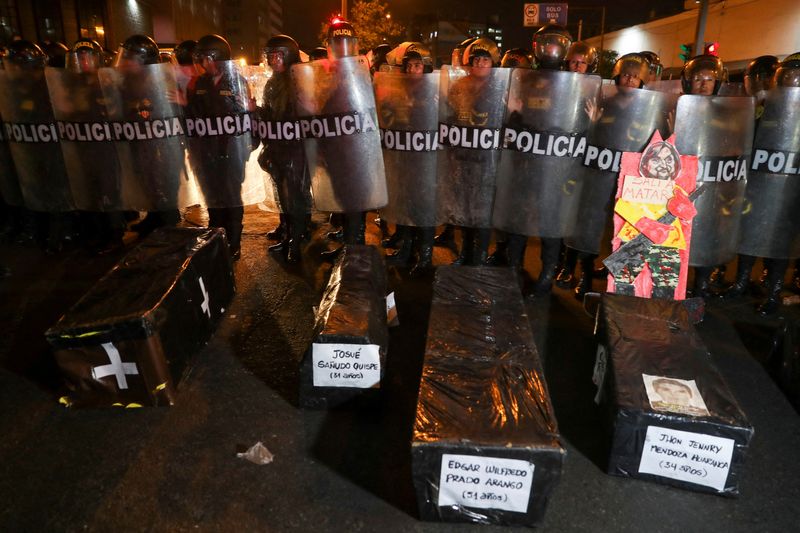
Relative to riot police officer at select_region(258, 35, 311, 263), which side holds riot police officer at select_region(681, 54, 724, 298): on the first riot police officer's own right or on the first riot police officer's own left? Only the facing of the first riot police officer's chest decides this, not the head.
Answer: on the first riot police officer's own left

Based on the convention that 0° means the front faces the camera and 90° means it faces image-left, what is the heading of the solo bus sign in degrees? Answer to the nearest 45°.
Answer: approximately 0°

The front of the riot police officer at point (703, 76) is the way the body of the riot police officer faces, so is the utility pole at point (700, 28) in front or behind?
behind

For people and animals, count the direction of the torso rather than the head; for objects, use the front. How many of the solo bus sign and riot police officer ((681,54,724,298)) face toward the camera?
2

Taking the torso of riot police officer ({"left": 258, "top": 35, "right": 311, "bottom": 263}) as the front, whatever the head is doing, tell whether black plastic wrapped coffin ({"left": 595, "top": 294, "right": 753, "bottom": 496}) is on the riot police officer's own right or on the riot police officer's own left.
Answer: on the riot police officer's own left

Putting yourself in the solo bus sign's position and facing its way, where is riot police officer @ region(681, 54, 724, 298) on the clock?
The riot police officer is roughly at 12 o'clock from the solo bus sign.

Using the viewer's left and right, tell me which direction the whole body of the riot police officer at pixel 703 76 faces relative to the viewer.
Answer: facing the viewer

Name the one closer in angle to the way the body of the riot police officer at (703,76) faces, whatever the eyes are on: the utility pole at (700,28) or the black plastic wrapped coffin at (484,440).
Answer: the black plastic wrapped coffin

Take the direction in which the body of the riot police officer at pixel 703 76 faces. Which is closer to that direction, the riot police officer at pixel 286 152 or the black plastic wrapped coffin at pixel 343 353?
the black plastic wrapped coffin

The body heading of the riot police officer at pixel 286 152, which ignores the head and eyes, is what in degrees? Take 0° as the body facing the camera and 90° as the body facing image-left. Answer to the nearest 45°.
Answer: approximately 45°

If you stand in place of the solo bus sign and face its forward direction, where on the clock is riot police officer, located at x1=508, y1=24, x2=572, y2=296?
The riot police officer is roughly at 12 o'clock from the solo bus sign.

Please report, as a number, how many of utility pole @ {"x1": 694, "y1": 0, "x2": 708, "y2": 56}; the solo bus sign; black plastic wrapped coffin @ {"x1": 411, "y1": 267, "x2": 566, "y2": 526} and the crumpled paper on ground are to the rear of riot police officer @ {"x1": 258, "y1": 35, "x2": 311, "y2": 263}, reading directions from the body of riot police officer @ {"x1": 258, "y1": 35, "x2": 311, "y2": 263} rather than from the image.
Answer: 2

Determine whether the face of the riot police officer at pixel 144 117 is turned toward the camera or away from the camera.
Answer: toward the camera

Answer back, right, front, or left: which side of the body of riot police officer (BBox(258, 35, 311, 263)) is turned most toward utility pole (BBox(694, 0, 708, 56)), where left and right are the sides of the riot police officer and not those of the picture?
back

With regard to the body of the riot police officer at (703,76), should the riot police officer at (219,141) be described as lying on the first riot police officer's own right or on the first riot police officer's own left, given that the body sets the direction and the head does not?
on the first riot police officer's own right

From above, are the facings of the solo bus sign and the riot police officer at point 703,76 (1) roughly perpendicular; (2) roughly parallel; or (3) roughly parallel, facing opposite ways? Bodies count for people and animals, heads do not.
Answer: roughly parallel

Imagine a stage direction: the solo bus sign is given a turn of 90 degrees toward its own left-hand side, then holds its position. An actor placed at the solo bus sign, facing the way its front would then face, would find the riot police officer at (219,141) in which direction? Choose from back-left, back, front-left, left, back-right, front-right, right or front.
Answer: right

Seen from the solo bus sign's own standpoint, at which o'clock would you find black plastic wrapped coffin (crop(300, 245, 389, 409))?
The black plastic wrapped coffin is roughly at 12 o'clock from the solo bus sign.

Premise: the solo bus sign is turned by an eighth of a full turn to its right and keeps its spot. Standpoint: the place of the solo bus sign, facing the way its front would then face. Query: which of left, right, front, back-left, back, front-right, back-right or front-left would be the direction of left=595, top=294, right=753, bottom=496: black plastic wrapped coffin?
front-left
